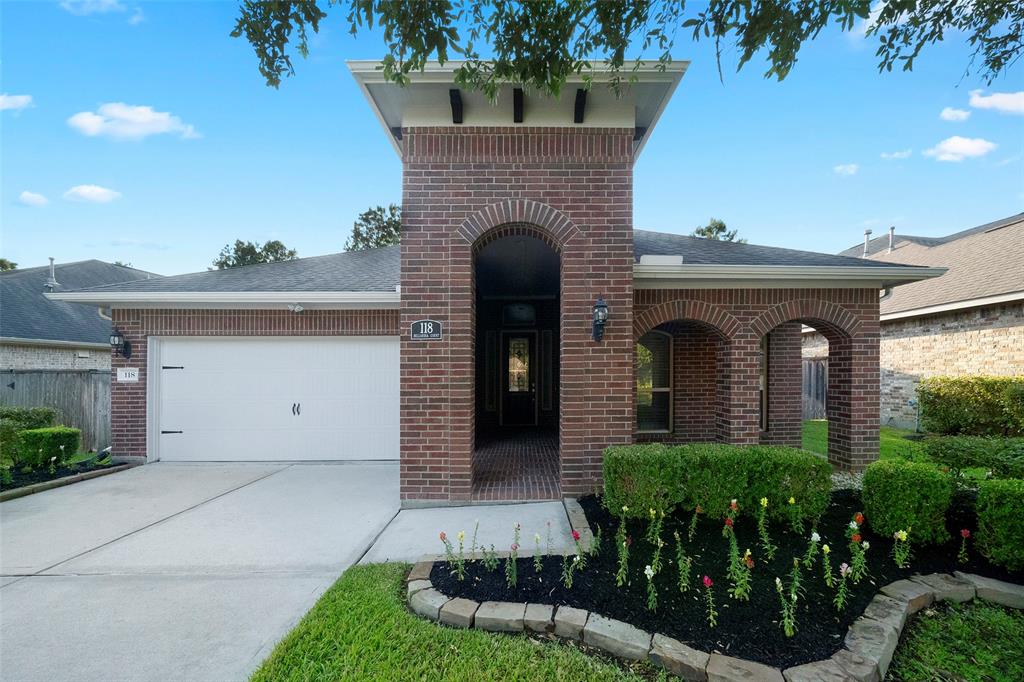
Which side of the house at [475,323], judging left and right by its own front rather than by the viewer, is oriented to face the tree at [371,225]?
back

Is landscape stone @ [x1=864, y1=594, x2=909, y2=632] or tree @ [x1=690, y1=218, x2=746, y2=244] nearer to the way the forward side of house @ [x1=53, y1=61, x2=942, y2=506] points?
the landscape stone

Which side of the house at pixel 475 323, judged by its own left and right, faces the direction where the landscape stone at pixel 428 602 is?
front

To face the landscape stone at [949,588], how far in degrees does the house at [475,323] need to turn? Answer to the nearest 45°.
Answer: approximately 45° to its left

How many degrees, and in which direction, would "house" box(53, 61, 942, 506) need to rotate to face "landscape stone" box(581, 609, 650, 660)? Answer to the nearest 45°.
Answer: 0° — it already faces it

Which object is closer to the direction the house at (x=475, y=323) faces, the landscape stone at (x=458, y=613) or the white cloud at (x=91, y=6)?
the landscape stone

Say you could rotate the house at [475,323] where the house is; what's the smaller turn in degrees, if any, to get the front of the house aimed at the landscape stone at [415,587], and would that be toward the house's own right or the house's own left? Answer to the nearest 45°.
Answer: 0° — it already faces it

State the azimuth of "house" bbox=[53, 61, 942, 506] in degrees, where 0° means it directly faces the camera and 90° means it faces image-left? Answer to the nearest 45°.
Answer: approximately 0°

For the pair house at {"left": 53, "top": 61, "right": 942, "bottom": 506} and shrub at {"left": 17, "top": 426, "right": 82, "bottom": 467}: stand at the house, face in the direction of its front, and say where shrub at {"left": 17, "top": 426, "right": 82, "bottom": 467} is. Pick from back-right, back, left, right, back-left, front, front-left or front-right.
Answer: right

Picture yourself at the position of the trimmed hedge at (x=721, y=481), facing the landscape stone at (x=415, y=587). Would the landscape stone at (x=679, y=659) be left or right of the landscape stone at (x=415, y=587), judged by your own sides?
left

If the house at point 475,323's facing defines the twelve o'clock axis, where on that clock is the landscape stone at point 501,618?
The landscape stone is roughly at 12 o'clock from the house.

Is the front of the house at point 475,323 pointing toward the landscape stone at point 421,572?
yes
